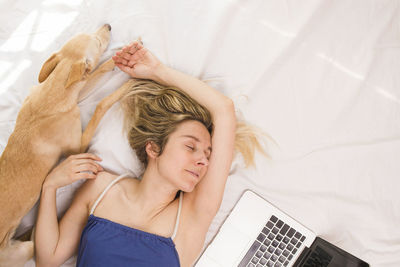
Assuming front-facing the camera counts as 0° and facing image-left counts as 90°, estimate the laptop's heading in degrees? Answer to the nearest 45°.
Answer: approximately 135°
